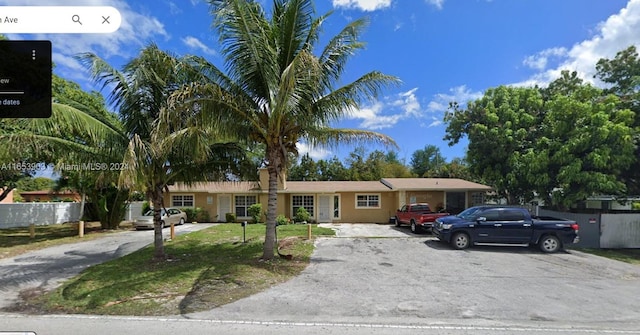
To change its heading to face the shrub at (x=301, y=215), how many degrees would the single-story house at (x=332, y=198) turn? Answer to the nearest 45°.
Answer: approximately 45° to its right

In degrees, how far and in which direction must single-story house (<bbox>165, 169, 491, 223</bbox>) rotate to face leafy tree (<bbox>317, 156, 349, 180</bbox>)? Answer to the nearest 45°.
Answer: approximately 180°

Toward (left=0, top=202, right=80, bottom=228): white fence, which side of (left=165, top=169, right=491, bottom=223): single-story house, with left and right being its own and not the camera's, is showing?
right

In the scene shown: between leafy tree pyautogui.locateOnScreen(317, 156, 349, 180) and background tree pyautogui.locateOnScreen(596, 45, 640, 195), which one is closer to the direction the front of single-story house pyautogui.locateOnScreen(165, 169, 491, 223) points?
the background tree

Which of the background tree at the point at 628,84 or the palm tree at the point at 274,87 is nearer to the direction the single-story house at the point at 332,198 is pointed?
the palm tree

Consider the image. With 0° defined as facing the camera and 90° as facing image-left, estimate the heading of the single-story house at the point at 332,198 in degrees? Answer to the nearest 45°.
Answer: approximately 0°

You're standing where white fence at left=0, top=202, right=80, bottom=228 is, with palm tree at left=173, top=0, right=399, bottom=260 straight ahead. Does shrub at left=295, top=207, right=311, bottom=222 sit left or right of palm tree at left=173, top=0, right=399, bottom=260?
left

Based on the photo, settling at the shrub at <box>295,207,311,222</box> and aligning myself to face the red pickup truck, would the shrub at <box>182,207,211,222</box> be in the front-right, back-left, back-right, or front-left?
back-right

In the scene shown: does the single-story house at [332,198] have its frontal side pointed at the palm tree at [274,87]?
yes

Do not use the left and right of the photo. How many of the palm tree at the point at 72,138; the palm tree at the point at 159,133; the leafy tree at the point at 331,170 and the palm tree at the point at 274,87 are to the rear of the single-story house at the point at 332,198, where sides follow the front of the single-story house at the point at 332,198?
1

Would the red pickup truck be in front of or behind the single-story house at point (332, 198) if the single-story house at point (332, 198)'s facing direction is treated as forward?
in front

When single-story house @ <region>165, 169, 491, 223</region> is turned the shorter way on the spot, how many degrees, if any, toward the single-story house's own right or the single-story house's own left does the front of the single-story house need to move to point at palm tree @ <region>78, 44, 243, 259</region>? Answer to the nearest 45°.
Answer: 0° — it already faces it
